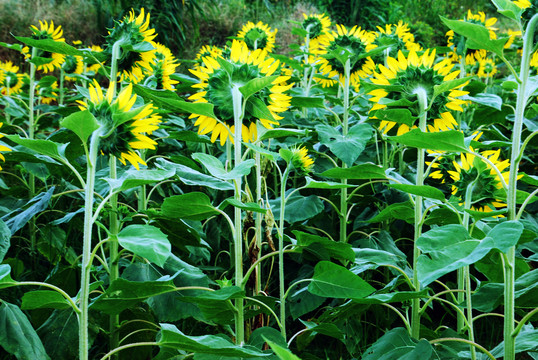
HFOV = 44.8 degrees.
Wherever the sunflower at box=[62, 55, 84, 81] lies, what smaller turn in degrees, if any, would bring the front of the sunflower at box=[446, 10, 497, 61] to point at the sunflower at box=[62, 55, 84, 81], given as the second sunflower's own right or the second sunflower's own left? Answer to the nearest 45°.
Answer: approximately 90° to the second sunflower's own left

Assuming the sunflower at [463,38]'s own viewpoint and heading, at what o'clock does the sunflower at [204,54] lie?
the sunflower at [204,54] is roughly at 8 o'clock from the sunflower at [463,38].

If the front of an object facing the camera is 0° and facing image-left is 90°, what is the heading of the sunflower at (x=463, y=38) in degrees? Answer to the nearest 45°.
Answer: approximately 180°
